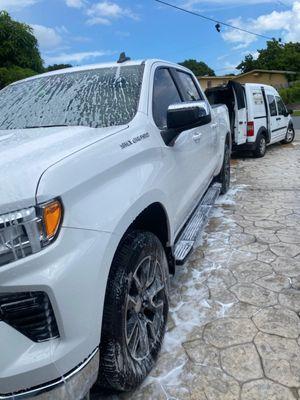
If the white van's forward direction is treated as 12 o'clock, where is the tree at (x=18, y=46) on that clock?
The tree is roughly at 9 o'clock from the white van.

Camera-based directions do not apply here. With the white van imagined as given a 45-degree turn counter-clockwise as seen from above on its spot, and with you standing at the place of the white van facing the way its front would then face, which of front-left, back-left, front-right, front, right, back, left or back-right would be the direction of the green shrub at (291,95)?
front

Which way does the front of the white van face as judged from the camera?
facing away from the viewer and to the right of the viewer

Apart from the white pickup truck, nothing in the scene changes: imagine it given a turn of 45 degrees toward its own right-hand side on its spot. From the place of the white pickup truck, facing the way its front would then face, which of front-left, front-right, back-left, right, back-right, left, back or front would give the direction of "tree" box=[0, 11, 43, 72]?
right

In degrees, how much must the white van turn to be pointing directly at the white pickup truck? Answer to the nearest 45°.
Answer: approximately 135° to its right

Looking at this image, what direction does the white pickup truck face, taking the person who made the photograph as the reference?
facing the viewer and to the left of the viewer

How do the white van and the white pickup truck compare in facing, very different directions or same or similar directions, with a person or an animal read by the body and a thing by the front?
very different directions

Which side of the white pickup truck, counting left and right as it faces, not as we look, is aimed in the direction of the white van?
back
